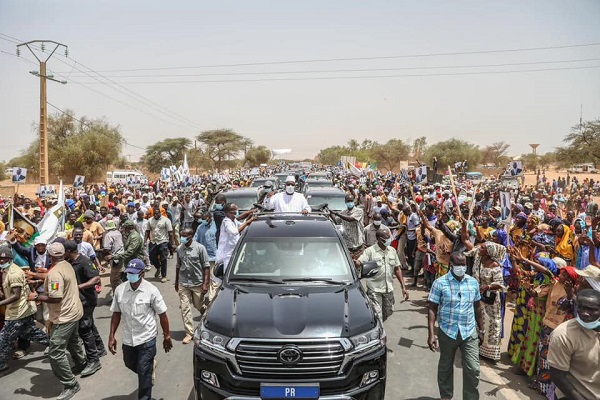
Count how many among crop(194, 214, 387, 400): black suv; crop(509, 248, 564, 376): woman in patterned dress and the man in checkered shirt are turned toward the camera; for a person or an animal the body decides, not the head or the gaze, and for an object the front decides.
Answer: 2

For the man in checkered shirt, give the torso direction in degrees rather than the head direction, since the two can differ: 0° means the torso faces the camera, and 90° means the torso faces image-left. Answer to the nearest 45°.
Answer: approximately 0°

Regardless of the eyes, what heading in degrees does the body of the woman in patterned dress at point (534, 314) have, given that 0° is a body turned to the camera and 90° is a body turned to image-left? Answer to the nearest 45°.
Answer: approximately 90°

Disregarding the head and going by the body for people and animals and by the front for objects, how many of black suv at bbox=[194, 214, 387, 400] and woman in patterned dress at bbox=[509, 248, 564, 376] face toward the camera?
1

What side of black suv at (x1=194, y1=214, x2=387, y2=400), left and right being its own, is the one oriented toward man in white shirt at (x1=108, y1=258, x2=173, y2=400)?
right

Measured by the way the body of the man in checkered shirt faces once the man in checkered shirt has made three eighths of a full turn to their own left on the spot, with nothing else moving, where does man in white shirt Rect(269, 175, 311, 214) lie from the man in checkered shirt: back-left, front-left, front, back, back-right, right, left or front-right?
left

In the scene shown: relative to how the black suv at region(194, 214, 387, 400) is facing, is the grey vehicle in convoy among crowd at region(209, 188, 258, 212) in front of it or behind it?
behind

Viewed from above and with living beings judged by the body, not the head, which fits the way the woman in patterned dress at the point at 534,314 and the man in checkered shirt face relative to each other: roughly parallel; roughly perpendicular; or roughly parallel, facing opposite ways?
roughly perpendicular
